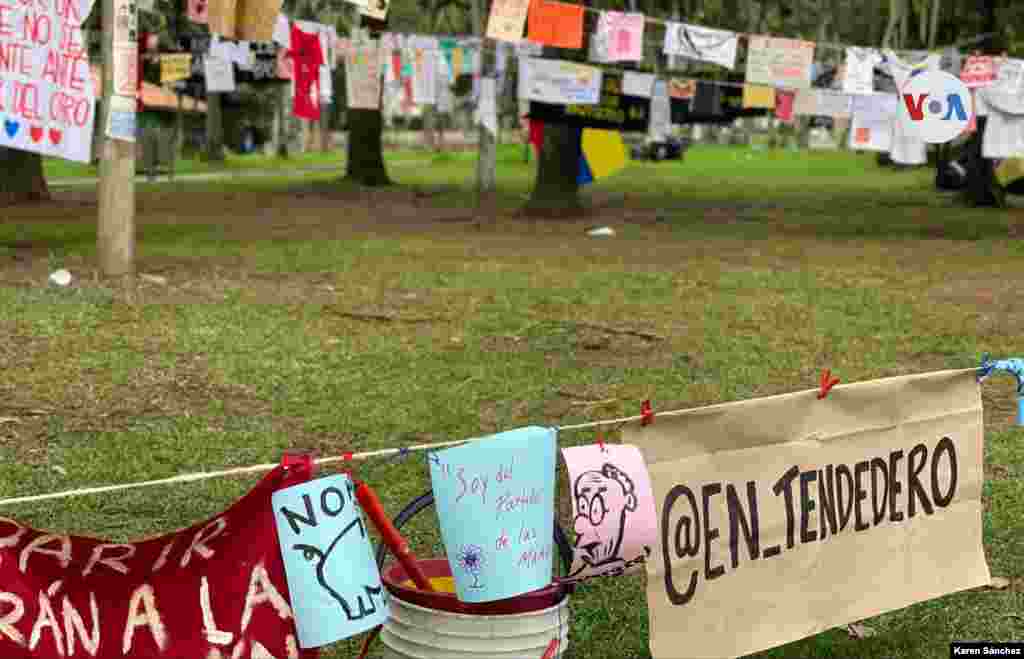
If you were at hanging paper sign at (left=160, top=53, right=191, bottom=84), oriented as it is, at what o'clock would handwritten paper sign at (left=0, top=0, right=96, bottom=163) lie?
The handwritten paper sign is roughly at 12 o'clock from the hanging paper sign.

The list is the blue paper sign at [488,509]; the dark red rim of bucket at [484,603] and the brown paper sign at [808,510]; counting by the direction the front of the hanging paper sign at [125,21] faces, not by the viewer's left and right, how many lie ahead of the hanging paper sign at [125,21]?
3

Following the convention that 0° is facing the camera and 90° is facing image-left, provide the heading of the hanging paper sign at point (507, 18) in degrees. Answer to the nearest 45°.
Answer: approximately 0°

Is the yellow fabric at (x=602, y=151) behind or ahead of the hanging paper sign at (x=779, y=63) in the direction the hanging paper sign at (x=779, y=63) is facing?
behind

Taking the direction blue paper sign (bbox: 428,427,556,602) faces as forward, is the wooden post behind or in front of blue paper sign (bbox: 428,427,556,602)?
behind

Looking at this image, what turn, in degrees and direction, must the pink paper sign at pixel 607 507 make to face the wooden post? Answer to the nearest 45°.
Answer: approximately 135° to its right

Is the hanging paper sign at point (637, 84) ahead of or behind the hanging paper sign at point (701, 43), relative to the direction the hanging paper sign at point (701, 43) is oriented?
behind

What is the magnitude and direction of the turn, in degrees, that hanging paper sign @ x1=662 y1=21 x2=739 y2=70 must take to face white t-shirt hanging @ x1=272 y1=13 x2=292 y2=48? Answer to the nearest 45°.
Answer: approximately 90° to its right
